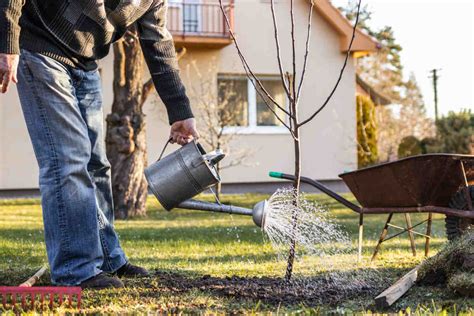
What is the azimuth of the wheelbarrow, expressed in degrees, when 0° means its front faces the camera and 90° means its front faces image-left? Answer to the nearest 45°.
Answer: approximately 270°

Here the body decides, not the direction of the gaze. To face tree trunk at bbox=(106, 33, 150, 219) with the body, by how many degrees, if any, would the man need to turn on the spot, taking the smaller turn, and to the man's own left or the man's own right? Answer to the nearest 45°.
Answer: approximately 135° to the man's own left

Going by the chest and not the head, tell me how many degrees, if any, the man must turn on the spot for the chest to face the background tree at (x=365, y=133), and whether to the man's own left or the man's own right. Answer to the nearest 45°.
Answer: approximately 90° to the man's own left

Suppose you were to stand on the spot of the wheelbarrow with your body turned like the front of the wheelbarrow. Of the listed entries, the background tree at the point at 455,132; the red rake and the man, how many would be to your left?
1

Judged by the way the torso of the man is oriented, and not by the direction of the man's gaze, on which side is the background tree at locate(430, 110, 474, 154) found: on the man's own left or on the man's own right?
on the man's own left

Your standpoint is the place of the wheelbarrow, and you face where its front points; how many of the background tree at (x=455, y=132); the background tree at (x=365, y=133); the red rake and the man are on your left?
2

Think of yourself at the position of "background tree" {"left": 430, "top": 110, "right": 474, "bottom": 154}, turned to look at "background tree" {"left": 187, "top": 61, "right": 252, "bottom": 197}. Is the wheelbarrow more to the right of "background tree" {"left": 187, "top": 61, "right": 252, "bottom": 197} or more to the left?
left

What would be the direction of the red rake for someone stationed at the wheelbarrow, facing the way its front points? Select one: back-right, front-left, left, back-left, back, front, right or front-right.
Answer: back-right

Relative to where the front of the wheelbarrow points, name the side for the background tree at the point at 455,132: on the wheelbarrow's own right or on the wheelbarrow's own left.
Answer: on the wheelbarrow's own left

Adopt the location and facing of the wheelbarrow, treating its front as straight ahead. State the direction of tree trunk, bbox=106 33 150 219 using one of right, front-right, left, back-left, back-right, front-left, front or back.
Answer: back-left

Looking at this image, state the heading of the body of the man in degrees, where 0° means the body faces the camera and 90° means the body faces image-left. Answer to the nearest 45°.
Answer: approximately 315°
